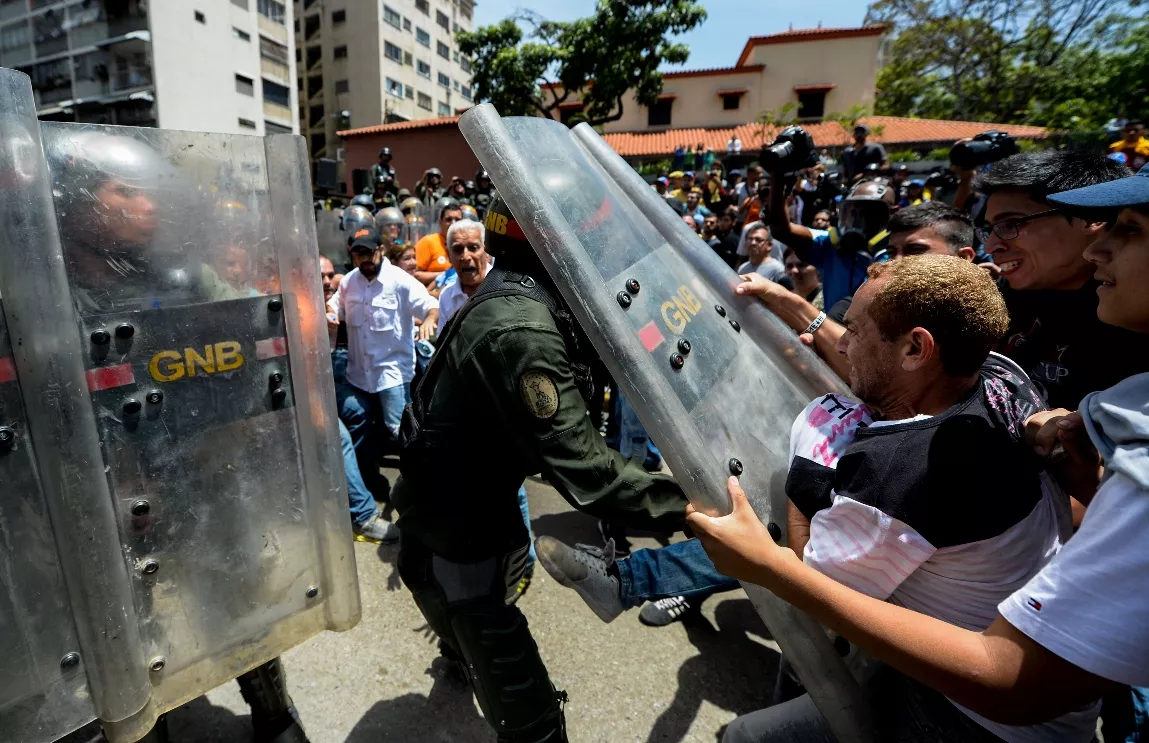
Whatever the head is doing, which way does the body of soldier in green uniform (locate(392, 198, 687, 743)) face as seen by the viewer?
to the viewer's right

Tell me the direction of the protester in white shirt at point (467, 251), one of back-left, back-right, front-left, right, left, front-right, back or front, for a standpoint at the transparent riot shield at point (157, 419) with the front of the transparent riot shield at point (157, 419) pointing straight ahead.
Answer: left

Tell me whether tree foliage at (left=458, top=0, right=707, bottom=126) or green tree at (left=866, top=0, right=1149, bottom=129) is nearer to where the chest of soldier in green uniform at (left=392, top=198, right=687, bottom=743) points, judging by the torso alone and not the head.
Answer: the green tree

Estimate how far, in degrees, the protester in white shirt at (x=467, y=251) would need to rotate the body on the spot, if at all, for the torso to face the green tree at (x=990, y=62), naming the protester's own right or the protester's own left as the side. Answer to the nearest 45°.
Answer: approximately 135° to the protester's own left

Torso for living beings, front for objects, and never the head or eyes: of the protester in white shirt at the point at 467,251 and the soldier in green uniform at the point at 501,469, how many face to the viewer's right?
1

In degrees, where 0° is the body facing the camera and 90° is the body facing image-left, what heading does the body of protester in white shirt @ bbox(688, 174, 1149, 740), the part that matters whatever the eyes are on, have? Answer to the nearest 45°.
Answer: approximately 90°

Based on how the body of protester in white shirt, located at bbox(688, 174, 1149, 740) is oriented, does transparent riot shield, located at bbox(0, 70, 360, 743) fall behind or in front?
in front

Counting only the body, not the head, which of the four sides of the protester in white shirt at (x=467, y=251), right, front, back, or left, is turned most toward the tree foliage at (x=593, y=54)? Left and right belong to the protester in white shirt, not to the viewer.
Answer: back

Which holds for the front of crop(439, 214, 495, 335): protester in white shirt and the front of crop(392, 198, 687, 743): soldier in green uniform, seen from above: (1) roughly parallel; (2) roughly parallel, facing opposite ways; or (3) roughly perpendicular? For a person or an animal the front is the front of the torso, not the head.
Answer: roughly perpendicular

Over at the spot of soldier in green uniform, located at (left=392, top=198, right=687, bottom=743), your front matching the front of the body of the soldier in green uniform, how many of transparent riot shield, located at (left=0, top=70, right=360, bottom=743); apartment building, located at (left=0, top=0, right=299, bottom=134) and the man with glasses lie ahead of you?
1

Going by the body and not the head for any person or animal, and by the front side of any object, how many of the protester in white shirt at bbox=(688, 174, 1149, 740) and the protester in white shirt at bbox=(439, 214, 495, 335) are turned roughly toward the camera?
1

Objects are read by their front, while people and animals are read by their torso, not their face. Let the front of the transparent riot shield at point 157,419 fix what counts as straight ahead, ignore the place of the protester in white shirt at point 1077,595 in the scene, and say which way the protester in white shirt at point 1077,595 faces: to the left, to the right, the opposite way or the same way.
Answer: the opposite way

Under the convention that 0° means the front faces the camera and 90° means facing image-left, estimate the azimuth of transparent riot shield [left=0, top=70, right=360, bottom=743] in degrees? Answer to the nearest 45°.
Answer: approximately 315°

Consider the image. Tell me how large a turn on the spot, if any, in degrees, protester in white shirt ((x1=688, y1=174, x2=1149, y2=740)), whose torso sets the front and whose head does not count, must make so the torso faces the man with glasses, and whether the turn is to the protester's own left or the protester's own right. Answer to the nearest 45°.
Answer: approximately 90° to the protester's own right
